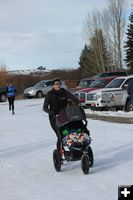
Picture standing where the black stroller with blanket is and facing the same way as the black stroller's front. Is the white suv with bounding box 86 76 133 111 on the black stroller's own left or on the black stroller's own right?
on the black stroller's own left

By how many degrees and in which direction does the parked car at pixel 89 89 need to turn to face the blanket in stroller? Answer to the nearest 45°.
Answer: approximately 45° to its left

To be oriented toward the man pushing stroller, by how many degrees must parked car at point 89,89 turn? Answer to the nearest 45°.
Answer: approximately 45° to its left

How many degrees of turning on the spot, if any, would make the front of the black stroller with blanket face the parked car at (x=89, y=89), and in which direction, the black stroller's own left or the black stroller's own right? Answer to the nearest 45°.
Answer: approximately 135° to the black stroller's own left

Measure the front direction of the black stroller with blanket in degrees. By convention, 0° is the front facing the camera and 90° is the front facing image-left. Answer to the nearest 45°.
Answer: approximately 315°

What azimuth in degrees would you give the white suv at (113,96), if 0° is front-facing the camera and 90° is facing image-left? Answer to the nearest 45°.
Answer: approximately 45°

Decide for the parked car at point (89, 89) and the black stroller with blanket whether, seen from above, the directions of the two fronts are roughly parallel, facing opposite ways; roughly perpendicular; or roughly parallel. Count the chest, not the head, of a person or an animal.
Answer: roughly perpendicular

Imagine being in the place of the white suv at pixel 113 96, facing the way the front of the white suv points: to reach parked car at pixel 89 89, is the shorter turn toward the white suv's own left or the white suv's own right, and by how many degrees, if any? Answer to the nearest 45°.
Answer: approximately 90° to the white suv's own right

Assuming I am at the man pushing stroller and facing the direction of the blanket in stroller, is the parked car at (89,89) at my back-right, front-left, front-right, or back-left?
back-left
